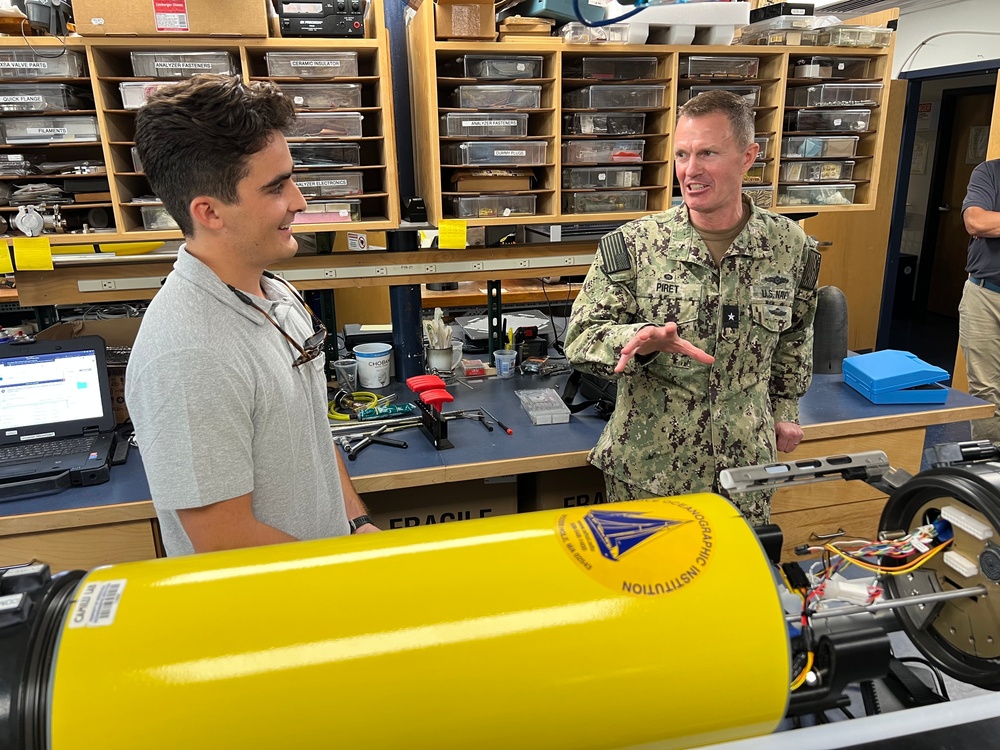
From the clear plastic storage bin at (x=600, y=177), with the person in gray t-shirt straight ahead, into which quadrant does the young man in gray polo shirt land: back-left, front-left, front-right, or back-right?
back-right

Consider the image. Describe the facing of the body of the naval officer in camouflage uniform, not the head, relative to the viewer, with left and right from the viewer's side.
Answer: facing the viewer

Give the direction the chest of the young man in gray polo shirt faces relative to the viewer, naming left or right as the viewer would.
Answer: facing to the right of the viewer

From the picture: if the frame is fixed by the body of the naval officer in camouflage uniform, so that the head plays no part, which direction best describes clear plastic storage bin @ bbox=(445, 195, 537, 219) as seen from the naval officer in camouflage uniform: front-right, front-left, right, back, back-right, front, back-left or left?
back-right

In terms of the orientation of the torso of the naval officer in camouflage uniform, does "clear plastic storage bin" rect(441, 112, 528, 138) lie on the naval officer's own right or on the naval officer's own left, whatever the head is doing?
on the naval officer's own right

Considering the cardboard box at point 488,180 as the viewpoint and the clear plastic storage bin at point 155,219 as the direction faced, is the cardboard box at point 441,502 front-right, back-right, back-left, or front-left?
front-left

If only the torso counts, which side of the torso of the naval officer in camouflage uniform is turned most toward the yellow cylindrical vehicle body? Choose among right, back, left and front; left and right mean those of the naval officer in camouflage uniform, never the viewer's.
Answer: front

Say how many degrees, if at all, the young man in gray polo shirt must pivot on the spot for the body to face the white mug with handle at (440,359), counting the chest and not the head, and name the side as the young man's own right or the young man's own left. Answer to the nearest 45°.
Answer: approximately 45° to the young man's own left

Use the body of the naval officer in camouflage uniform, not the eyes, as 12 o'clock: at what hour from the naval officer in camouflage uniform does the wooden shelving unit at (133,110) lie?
The wooden shelving unit is roughly at 3 o'clock from the naval officer in camouflage uniform.

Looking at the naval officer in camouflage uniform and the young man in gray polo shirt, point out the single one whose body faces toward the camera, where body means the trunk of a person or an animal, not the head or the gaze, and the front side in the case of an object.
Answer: the naval officer in camouflage uniform

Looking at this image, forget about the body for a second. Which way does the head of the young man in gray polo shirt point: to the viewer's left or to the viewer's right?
to the viewer's right

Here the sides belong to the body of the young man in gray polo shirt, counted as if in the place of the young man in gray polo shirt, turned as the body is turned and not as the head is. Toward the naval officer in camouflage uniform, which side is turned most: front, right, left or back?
front

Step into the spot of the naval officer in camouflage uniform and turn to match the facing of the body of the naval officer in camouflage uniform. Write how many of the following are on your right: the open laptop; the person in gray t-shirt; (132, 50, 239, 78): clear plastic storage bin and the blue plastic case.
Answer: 2

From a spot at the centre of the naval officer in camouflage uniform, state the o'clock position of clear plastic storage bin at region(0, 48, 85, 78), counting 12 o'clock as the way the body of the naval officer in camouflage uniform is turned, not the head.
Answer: The clear plastic storage bin is roughly at 3 o'clock from the naval officer in camouflage uniform.

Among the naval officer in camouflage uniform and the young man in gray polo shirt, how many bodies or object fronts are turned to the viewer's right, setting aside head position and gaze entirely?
1

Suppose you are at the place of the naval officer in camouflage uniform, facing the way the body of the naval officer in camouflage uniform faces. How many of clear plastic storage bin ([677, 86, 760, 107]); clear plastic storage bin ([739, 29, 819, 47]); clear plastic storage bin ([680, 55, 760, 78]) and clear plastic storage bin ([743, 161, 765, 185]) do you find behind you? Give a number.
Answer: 4

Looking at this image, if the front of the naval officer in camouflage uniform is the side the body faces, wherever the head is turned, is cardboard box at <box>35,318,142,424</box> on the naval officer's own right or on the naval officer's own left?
on the naval officer's own right
